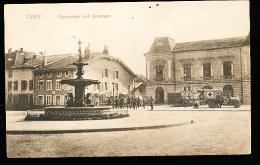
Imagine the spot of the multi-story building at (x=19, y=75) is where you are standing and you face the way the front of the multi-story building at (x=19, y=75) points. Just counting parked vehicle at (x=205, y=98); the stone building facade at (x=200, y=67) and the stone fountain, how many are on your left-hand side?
3

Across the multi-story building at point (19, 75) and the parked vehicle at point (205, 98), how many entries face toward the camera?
1

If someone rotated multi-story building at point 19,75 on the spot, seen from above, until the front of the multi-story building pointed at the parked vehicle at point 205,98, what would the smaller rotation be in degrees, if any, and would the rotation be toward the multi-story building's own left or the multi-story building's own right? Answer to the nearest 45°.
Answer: approximately 90° to the multi-story building's own left

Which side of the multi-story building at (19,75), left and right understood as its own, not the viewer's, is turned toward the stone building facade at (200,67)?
left

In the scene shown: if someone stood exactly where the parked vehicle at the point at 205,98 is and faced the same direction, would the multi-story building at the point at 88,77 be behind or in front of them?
behind

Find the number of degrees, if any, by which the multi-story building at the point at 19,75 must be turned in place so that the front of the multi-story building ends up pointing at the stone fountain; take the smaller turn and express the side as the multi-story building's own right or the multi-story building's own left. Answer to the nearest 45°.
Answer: approximately 90° to the multi-story building's own left

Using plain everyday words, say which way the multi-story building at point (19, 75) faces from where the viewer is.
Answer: facing the viewer
